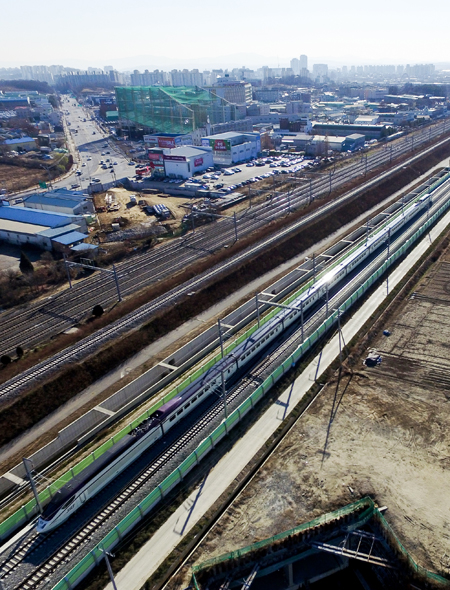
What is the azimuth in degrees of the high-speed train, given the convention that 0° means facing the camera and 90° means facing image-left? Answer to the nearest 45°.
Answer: approximately 45°
